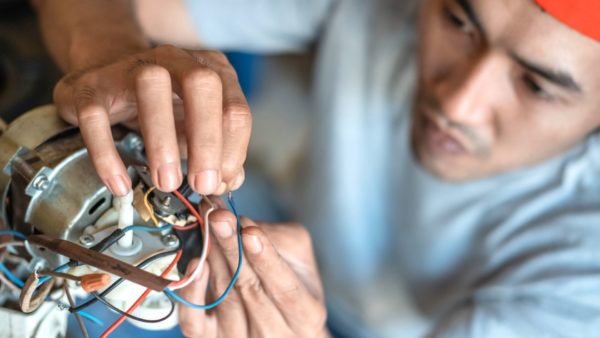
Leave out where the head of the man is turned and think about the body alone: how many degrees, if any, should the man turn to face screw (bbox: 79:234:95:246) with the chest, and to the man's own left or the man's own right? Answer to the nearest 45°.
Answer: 0° — they already face it

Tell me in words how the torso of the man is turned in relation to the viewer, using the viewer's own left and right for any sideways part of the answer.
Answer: facing the viewer and to the left of the viewer

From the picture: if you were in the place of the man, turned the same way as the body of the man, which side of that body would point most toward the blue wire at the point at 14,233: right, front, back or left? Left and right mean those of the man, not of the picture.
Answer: front

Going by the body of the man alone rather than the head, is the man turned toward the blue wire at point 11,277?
yes

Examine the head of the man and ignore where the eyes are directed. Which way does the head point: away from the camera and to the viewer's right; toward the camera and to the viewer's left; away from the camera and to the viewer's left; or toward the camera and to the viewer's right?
toward the camera and to the viewer's left
